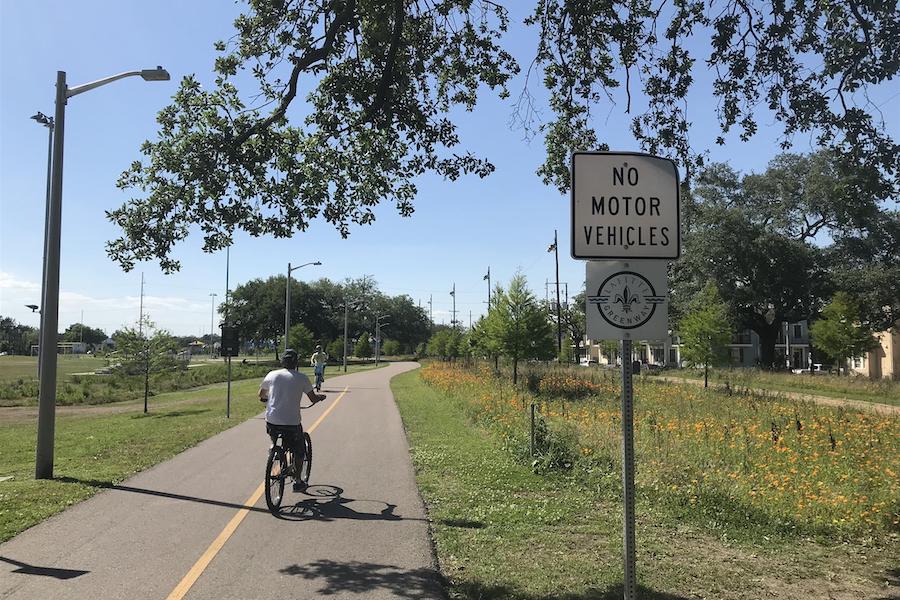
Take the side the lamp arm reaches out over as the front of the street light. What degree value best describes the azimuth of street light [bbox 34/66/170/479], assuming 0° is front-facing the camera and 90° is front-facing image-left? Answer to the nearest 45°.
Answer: approximately 270°

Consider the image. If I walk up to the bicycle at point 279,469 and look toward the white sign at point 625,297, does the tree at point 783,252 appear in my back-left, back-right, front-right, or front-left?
back-left

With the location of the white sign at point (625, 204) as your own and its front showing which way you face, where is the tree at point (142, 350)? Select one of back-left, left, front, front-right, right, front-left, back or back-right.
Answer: back-right

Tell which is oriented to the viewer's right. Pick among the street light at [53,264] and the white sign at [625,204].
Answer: the street light

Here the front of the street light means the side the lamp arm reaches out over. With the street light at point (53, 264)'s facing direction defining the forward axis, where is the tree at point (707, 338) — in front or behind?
in front

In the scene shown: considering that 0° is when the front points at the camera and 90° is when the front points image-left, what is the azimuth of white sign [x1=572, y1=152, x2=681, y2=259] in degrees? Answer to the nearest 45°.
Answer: approximately 0°

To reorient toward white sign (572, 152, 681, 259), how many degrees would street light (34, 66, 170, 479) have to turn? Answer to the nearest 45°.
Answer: approximately 90° to its right

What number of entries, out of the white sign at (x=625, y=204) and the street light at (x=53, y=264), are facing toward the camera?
1

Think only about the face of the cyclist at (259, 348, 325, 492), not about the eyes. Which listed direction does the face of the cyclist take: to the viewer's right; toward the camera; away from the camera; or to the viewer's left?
away from the camera

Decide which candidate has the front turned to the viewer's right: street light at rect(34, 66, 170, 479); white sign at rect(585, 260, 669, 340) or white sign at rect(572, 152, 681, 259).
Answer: the street light

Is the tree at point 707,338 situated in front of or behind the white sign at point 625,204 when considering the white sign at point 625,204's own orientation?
behind

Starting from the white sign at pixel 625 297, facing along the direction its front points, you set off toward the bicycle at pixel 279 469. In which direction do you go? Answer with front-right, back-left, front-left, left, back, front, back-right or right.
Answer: back-right

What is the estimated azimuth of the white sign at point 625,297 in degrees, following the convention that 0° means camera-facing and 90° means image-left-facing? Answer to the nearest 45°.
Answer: approximately 0°

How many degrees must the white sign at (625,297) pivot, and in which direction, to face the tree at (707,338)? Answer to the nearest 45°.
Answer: approximately 180°
